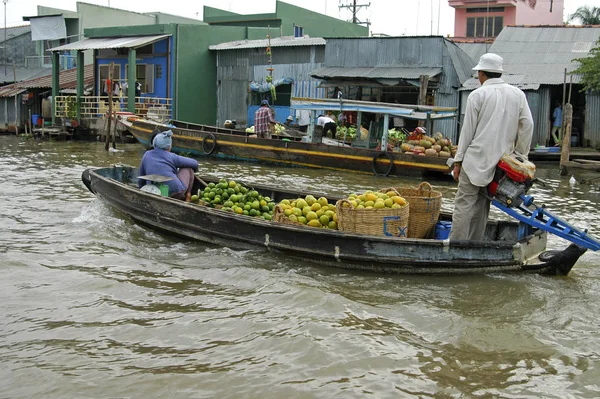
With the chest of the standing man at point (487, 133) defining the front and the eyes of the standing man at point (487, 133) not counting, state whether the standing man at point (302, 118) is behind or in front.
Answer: in front

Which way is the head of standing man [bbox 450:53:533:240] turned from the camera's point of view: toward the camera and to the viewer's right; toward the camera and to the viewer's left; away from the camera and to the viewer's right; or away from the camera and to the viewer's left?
away from the camera and to the viewer's left

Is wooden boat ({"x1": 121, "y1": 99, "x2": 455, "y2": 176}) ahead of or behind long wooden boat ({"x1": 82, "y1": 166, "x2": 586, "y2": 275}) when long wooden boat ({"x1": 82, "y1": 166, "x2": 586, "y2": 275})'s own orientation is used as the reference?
ahead

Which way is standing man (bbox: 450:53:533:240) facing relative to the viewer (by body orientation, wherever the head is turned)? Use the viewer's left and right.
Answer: facing away from the viewer and to the left of the viewer

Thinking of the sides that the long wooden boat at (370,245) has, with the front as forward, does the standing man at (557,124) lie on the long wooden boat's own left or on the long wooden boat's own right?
on the long wooden boat's own right

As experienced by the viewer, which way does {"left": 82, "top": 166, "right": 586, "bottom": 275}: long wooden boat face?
facing away from the viewer and to the left of the viewer

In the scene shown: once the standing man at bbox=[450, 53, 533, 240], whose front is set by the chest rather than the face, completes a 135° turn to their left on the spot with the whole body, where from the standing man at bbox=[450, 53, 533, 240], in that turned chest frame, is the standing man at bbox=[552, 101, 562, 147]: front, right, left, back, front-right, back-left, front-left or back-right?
back

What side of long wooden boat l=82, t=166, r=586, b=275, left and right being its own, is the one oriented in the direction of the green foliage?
right

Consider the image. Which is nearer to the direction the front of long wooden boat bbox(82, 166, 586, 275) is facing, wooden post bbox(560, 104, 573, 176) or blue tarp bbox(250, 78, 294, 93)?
the blue tarp
